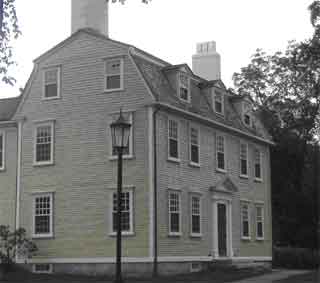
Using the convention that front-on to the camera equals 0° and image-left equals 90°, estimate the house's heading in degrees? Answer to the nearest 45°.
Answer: approximately 315°
